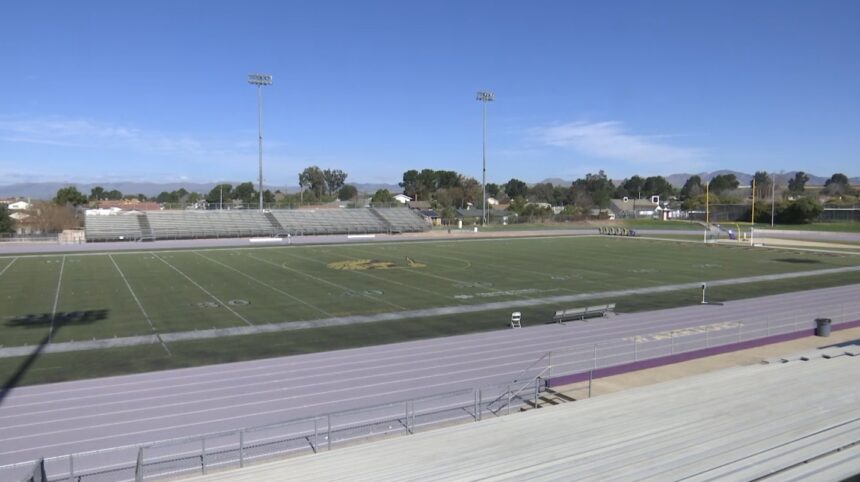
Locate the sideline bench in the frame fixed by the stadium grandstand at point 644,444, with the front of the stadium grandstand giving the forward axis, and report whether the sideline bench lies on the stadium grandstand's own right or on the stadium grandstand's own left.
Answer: on the stadium grandstand's own right

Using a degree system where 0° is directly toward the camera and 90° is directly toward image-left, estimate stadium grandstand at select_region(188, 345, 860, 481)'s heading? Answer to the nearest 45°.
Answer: approximately 135°
